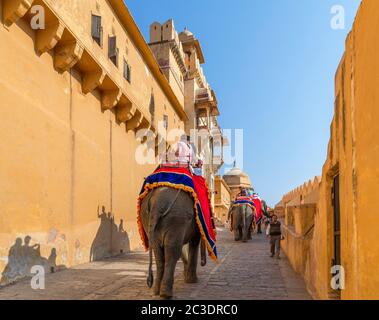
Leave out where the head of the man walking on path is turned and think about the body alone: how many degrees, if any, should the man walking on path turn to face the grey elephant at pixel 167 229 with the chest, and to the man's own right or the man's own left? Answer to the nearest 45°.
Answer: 0° — they already face it

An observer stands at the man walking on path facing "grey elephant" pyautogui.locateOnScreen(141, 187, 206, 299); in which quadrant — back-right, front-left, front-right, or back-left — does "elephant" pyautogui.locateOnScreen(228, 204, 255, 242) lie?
back-right

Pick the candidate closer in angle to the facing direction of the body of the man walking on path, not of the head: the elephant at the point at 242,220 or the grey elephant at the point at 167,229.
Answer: the grey elephant

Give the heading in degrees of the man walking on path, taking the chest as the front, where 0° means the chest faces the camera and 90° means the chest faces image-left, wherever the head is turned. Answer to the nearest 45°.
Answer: approximately 0°

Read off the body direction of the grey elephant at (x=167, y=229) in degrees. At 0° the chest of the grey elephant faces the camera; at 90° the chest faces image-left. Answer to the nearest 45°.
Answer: approximately 225°
